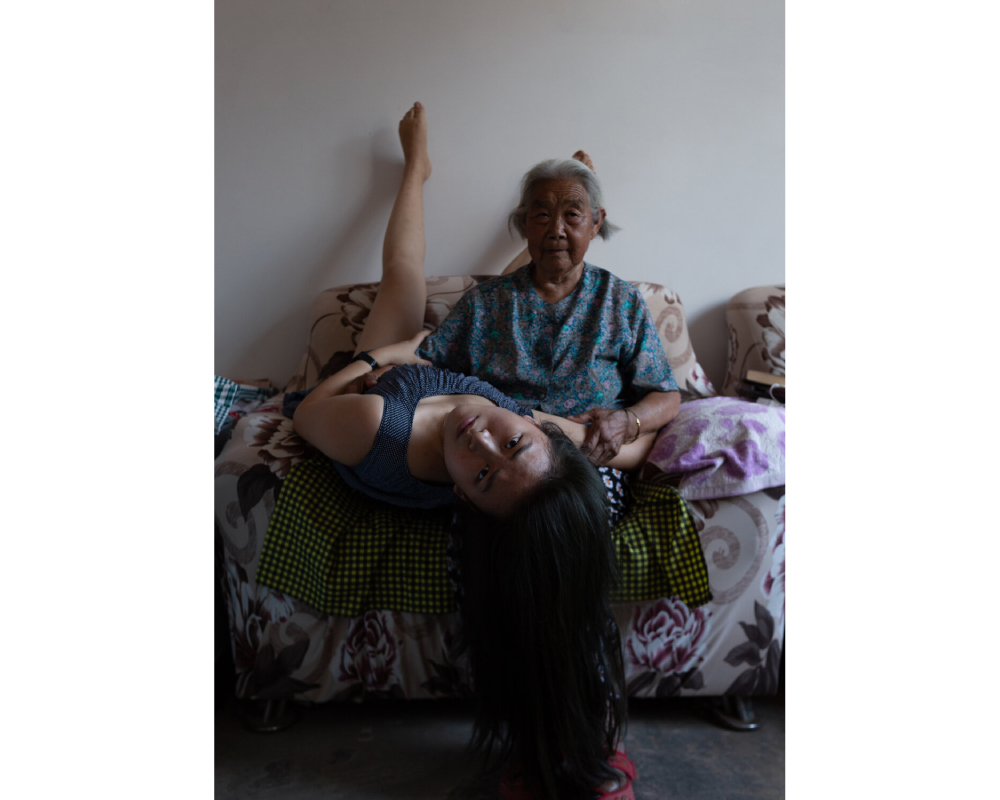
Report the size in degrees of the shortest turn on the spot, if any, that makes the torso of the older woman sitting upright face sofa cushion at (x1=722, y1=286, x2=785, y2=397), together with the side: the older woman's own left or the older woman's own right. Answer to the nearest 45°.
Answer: approximately 135° to the older woman's own left

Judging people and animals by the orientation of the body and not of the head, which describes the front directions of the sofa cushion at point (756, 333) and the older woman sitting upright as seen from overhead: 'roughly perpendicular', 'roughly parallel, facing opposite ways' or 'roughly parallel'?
roughly parallel

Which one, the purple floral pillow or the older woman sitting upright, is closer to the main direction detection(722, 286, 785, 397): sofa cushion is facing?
the purple floral pillow

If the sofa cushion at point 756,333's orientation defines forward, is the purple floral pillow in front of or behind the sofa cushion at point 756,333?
in front

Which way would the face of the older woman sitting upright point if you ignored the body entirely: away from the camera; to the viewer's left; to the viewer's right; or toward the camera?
toward the camera

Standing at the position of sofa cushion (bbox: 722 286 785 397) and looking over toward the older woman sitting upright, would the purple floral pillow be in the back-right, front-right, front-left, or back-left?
front-left

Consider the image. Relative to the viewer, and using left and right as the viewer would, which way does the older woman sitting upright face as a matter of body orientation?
facing the viewer

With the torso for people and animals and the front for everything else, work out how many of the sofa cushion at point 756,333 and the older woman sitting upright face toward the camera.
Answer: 2

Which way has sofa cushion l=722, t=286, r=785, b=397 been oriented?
toward the camera

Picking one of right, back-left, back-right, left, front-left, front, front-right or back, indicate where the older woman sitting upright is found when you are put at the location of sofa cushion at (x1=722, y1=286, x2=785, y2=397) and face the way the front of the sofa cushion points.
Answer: front-right
